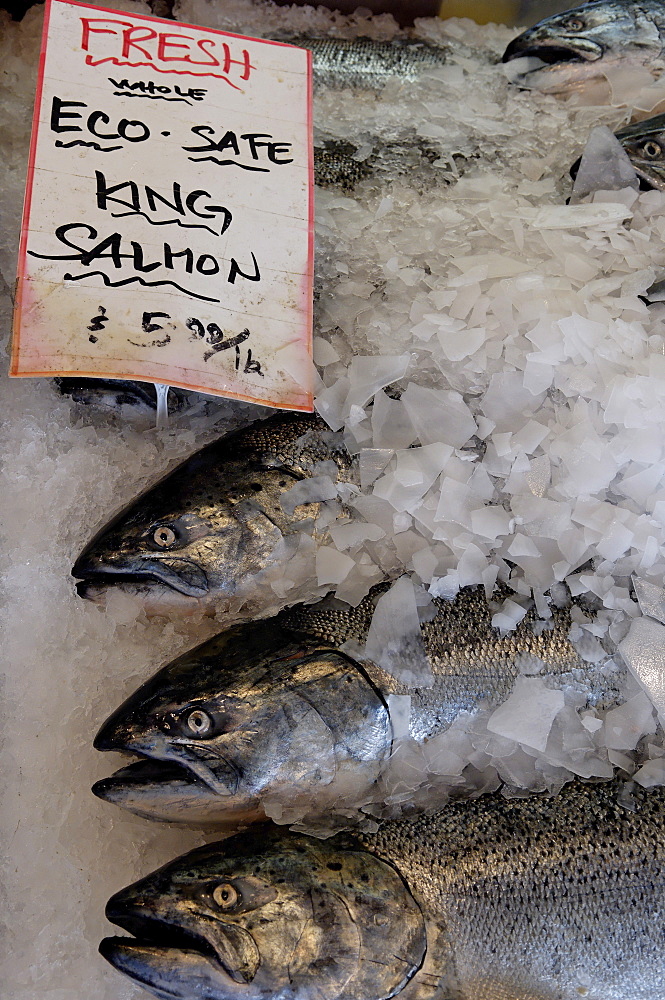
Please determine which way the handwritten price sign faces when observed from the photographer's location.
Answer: facing the viewer

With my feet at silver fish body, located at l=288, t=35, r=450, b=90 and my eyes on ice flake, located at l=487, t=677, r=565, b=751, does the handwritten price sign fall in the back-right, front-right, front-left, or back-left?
front-right

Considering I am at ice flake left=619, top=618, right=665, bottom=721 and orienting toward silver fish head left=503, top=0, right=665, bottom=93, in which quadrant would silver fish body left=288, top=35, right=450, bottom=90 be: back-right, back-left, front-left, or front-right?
front-left

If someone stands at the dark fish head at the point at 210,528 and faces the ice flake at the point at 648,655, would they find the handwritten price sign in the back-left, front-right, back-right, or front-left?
back-left

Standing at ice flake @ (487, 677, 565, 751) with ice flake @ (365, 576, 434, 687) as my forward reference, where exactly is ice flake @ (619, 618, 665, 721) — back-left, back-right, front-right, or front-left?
back-right

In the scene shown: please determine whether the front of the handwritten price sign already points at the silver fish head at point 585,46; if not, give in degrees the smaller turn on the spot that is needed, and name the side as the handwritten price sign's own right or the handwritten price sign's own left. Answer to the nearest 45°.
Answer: approximately 135° to the handwritten price sign's own left

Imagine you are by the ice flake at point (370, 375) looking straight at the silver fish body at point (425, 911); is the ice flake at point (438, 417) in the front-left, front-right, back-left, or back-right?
front-left
